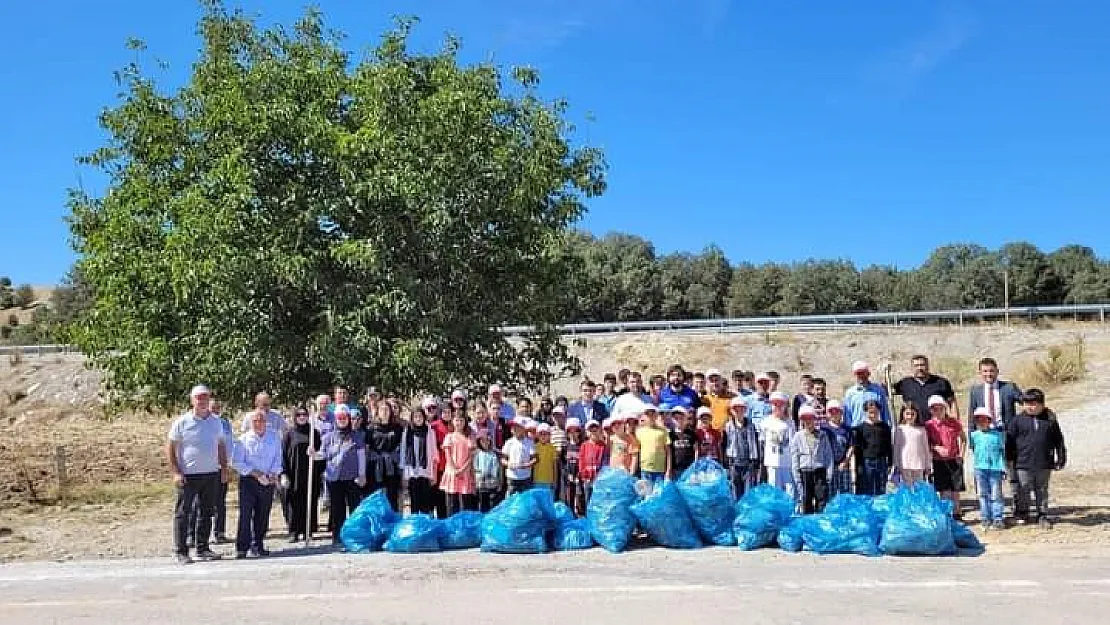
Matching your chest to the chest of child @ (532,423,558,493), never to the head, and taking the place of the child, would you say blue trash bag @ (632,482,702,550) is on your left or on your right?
on your left

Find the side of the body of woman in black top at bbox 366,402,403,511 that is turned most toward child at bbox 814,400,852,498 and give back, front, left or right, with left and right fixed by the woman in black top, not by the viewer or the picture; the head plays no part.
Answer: left

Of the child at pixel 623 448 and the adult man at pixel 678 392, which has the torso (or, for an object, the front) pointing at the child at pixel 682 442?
the adult man

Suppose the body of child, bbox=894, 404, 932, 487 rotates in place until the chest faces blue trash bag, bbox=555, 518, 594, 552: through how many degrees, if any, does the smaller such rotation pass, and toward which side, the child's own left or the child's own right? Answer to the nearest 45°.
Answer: approximately 45° to the child's own right

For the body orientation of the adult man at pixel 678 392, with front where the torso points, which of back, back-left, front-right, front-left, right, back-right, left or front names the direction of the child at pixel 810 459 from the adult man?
front-left

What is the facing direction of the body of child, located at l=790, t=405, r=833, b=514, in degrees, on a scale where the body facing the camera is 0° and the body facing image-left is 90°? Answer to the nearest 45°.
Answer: approximately 0°

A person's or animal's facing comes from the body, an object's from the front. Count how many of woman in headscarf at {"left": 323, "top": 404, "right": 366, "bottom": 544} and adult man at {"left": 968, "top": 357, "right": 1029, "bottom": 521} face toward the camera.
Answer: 2

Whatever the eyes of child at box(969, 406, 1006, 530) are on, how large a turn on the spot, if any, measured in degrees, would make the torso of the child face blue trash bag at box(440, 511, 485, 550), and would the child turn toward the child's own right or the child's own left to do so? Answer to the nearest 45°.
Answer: approximately 45° to the child's own right

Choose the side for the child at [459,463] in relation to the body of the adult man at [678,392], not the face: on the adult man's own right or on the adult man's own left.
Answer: on the adult man's own right

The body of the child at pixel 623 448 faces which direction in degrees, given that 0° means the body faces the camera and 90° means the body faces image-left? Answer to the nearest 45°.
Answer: approximately 0°

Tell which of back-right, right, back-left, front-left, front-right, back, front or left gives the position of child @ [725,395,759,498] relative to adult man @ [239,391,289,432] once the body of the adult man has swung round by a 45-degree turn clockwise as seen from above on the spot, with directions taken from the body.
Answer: back-left

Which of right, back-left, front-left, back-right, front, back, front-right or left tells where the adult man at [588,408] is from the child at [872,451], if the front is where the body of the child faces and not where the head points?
right
